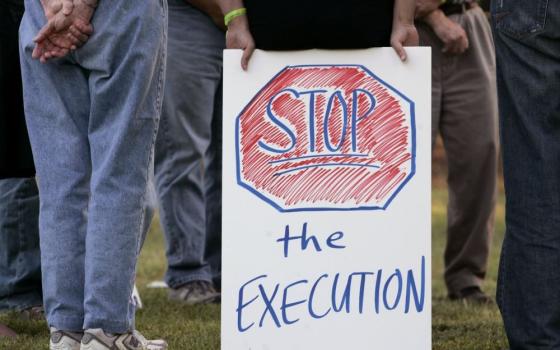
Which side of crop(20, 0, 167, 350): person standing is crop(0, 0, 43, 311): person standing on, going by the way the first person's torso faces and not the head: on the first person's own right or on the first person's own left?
on the first person's own left

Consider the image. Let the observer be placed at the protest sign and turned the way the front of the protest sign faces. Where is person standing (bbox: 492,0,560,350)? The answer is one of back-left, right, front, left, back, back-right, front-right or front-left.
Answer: left

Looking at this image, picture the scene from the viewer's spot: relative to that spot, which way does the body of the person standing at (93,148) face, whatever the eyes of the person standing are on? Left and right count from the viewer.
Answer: facing away from the viewer and to the right of the viewer

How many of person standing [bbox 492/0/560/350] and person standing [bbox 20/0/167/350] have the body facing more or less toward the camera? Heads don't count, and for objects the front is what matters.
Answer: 0

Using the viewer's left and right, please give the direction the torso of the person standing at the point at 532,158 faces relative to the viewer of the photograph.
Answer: facing away from the viewer and to the right of the viewer

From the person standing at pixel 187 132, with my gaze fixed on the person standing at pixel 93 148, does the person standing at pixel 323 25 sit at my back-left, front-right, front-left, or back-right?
front-left

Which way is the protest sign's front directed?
toward the camera

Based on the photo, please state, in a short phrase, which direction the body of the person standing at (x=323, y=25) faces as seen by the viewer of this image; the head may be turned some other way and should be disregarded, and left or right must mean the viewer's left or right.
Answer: facing the viewer

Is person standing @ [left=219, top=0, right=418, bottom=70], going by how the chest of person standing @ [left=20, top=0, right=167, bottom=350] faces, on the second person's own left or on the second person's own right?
on the second person's own right

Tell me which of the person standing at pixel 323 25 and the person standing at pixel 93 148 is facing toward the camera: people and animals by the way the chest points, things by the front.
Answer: the person standing at pixel 323 25
